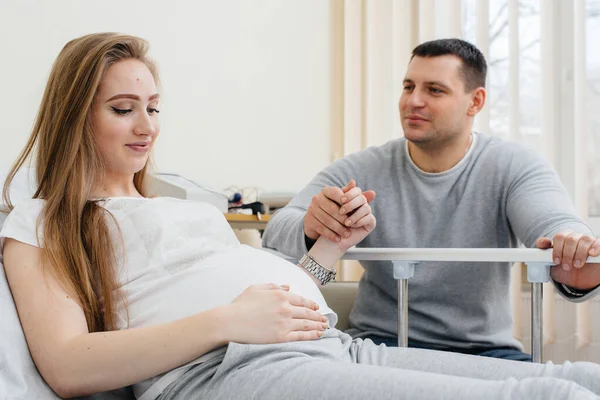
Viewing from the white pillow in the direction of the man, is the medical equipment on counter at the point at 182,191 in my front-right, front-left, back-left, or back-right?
front-left

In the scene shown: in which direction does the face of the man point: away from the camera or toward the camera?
toward the camera

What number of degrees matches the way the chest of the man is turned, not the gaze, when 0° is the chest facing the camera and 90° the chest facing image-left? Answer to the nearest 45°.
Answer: approximately 0°

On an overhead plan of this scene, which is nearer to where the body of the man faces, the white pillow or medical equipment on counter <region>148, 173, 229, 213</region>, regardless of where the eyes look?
the white pillow
